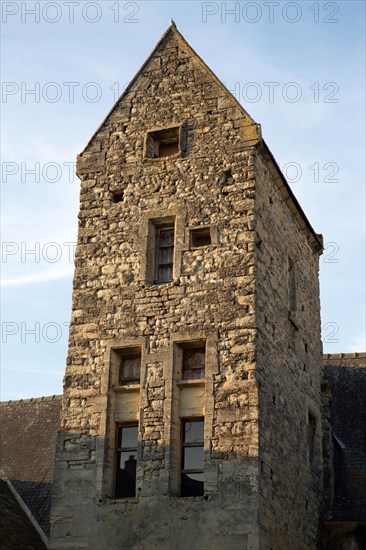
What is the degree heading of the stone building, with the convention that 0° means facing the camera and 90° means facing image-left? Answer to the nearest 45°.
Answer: approximately 0°
